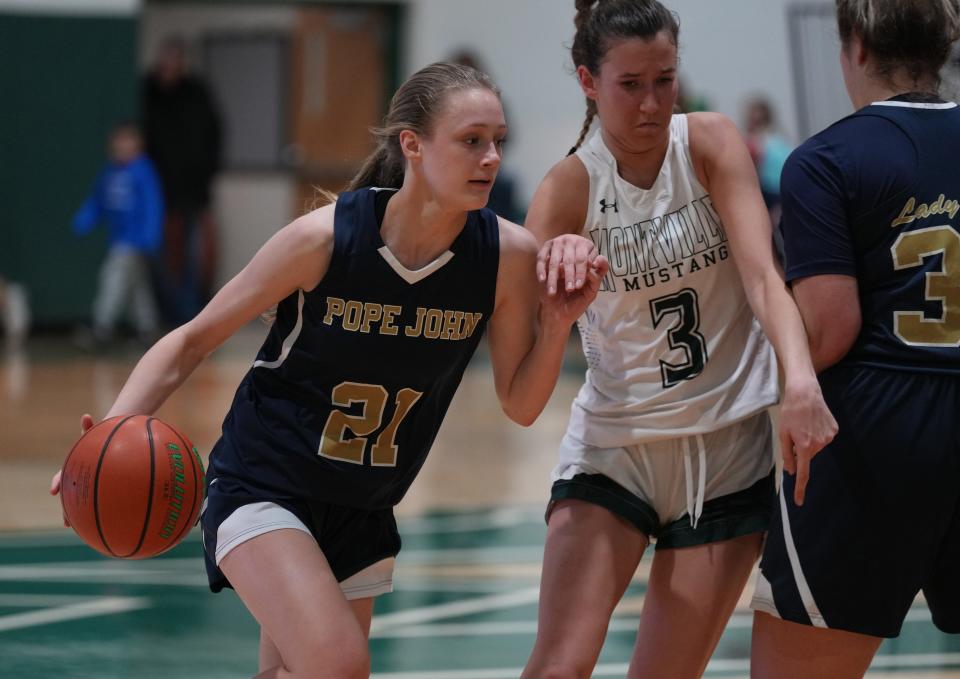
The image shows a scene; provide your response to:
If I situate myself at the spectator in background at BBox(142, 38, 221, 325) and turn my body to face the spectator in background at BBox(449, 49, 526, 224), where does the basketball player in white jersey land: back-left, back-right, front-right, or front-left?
front-right

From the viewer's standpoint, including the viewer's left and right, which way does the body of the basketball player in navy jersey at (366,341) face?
facing the viewer and to the right of the viewer

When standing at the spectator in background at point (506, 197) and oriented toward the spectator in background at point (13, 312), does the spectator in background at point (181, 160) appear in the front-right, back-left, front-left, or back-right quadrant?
front-right

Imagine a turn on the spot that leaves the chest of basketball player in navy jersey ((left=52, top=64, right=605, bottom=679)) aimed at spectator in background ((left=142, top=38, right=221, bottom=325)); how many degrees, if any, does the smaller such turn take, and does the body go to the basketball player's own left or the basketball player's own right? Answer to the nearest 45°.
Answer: approximately 135° to the basketball player's own left

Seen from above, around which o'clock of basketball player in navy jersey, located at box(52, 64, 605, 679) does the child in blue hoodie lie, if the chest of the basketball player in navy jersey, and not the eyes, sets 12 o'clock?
The child in blue hoodie is roughly at 7 o'clock from the basketball player in navy jersey.

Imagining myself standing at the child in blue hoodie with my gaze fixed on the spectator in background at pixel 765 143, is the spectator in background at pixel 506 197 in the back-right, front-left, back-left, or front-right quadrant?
front-left

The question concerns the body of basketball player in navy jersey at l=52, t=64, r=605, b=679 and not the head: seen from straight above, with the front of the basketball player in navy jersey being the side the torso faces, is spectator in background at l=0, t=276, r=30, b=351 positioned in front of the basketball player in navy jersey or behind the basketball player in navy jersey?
behind
